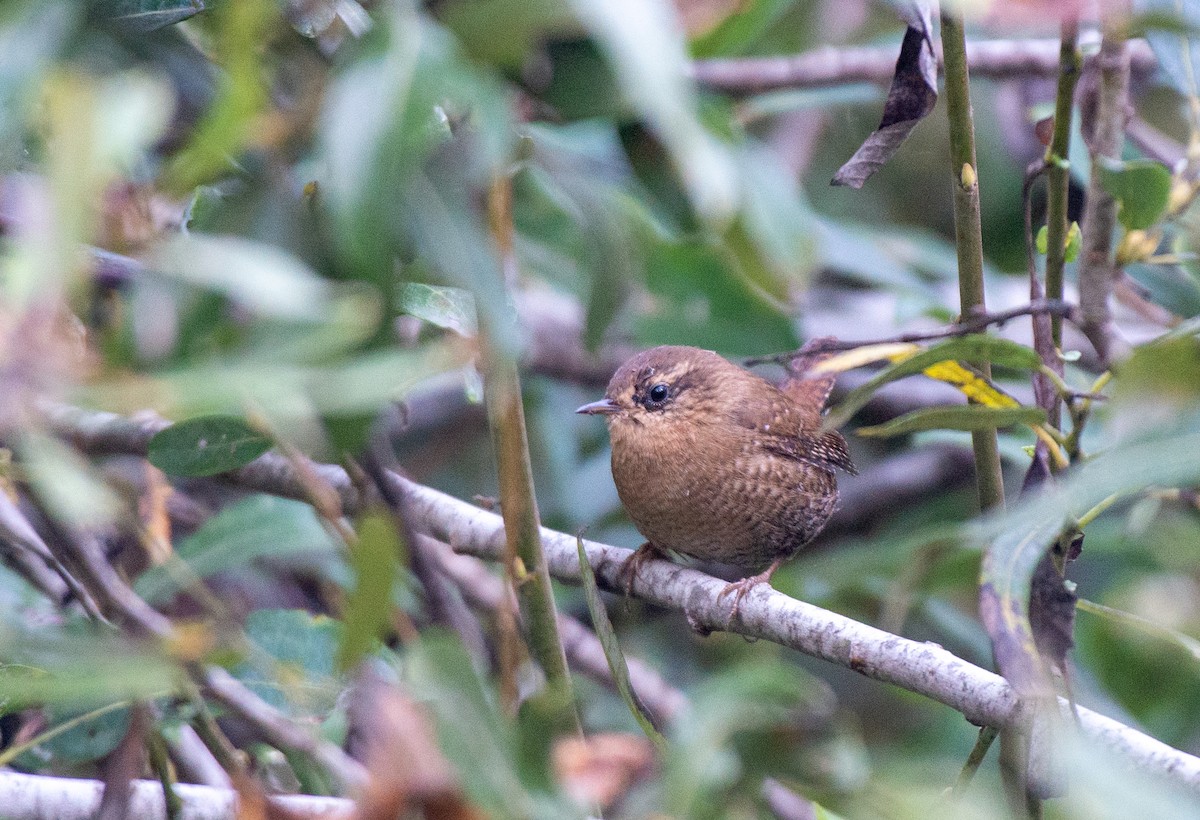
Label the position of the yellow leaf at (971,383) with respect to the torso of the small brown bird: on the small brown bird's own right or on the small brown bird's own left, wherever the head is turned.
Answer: on the small brown bird's own left

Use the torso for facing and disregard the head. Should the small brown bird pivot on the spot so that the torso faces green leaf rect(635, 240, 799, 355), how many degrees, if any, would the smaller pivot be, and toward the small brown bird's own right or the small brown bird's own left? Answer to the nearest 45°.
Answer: approximately 135° to the small brown bird's own right

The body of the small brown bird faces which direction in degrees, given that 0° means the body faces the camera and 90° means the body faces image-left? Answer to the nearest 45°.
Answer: approximately 45°

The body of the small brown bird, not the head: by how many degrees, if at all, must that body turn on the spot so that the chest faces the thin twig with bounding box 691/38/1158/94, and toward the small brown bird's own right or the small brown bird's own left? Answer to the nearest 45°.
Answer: approximately 135° to the small brown bird's own right

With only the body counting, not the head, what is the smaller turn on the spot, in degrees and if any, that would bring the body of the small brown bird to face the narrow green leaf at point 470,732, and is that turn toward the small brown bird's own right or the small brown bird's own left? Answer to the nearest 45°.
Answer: approximately 45° to the small brown bird's own left
